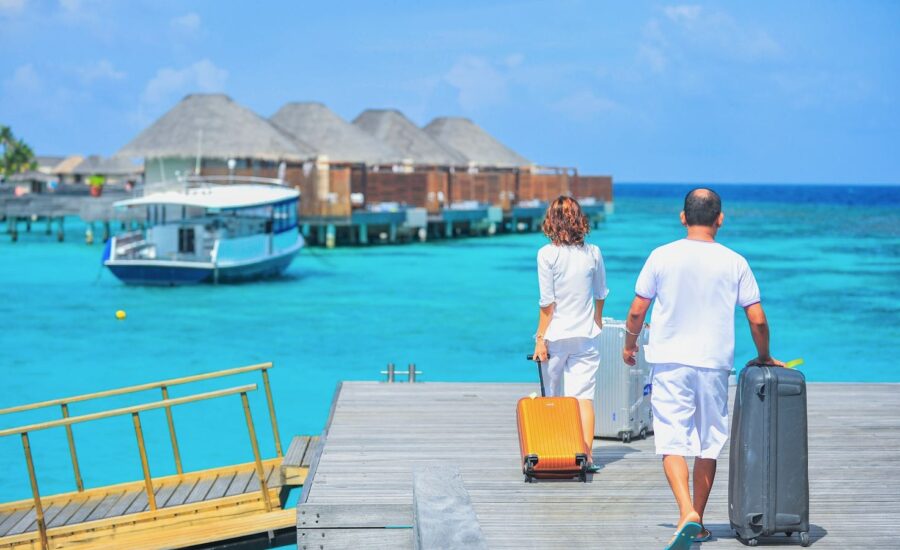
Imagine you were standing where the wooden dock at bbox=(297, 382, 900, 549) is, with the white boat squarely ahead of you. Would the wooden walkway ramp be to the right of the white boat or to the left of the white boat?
left

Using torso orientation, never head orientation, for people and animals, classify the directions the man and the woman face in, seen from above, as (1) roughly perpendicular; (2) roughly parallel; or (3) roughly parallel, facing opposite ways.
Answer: roughly parallel

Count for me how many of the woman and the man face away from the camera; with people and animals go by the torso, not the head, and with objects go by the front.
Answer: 2

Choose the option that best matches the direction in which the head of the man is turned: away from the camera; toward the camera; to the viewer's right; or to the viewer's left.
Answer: away from the camera

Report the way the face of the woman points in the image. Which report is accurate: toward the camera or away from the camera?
away from the camera

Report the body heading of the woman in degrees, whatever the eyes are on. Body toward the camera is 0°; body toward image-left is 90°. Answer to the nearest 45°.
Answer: approximately 180°

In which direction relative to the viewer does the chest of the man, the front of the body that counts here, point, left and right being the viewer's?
facing away from the viewer

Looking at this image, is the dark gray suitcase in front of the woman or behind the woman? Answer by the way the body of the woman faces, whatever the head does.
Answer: behind

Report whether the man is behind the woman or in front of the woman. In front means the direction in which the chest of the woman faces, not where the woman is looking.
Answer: behind
